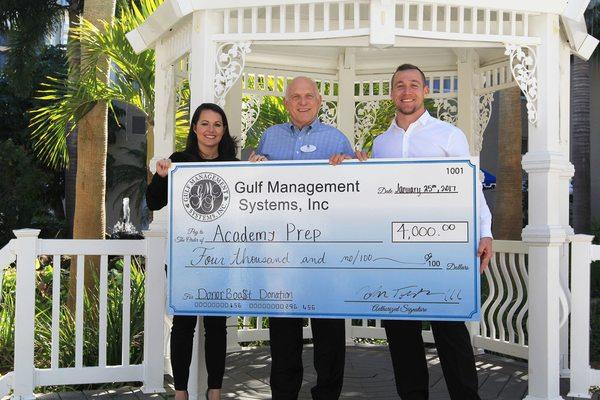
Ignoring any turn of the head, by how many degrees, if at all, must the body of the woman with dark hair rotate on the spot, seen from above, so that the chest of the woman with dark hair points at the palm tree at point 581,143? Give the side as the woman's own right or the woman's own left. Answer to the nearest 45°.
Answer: approximately 135° to the woman's own left

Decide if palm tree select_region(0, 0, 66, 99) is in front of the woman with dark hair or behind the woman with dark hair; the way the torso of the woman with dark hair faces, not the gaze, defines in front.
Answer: behind

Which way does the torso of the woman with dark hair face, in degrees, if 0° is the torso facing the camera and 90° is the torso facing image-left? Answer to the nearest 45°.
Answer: approximately 0°
